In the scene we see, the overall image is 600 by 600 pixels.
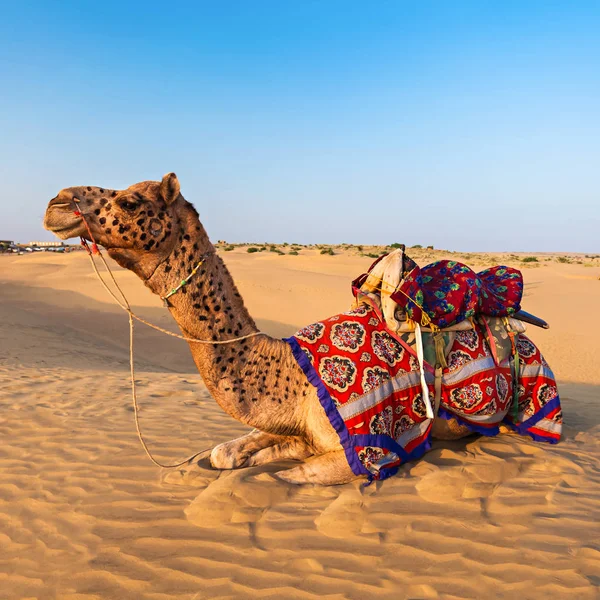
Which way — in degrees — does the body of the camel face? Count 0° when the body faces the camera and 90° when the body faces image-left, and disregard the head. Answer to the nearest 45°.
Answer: approximately 45°
